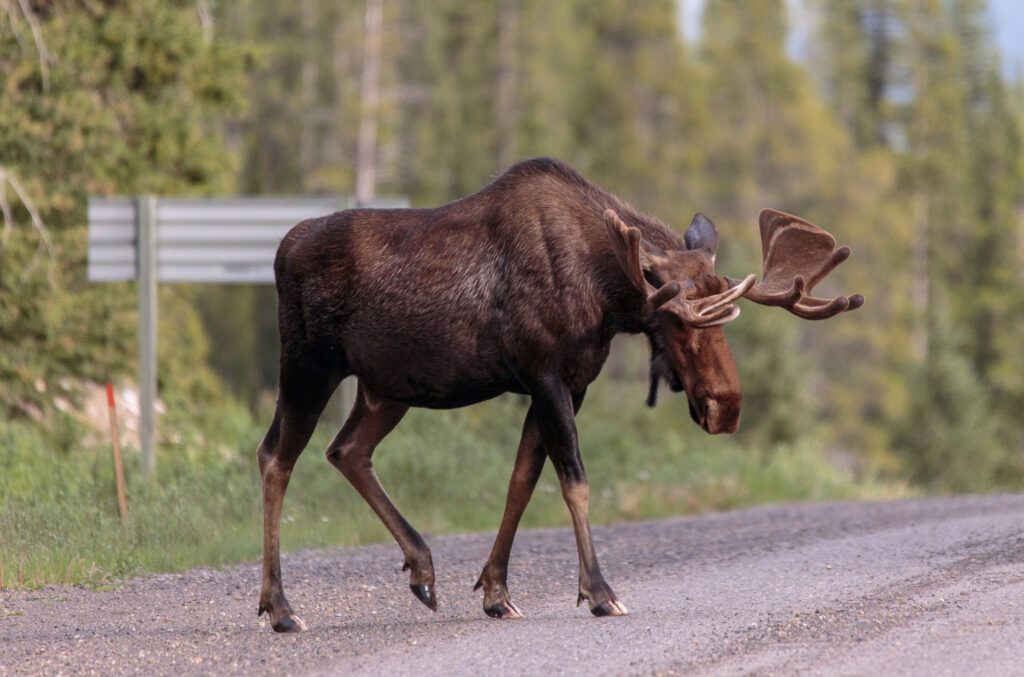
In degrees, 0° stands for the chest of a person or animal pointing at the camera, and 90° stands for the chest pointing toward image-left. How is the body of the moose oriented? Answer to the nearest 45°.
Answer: approximately 270°

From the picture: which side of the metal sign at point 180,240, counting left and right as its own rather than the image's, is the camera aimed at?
back

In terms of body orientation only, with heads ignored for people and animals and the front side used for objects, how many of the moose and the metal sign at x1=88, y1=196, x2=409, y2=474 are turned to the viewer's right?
1

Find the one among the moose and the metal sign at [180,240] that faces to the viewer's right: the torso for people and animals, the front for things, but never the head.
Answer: the moose

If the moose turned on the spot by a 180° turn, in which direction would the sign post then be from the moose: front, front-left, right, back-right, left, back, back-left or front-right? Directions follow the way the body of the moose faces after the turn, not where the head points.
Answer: front-right

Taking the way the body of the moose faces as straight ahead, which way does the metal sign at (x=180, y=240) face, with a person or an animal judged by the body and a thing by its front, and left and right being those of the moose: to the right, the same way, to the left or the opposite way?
to the left

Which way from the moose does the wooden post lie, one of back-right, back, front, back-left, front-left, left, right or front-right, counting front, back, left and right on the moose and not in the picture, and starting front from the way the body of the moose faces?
back-left

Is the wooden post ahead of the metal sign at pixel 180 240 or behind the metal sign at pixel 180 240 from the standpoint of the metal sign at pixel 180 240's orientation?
behind
